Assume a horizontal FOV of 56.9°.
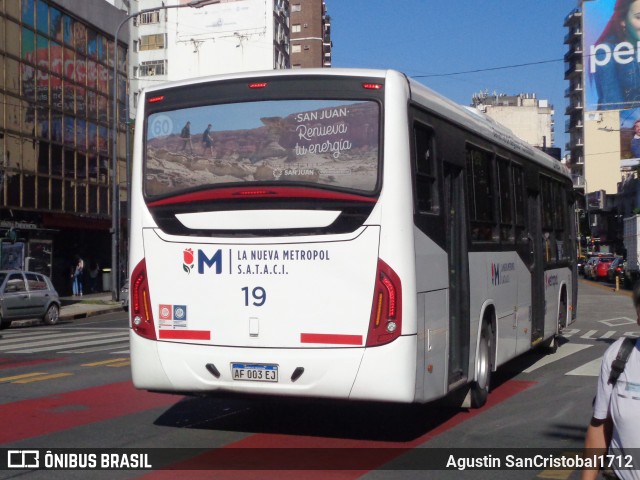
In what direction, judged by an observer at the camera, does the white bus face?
facing away from the viewer and to the right of the viewer

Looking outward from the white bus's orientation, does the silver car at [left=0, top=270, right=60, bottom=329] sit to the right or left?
on its left
